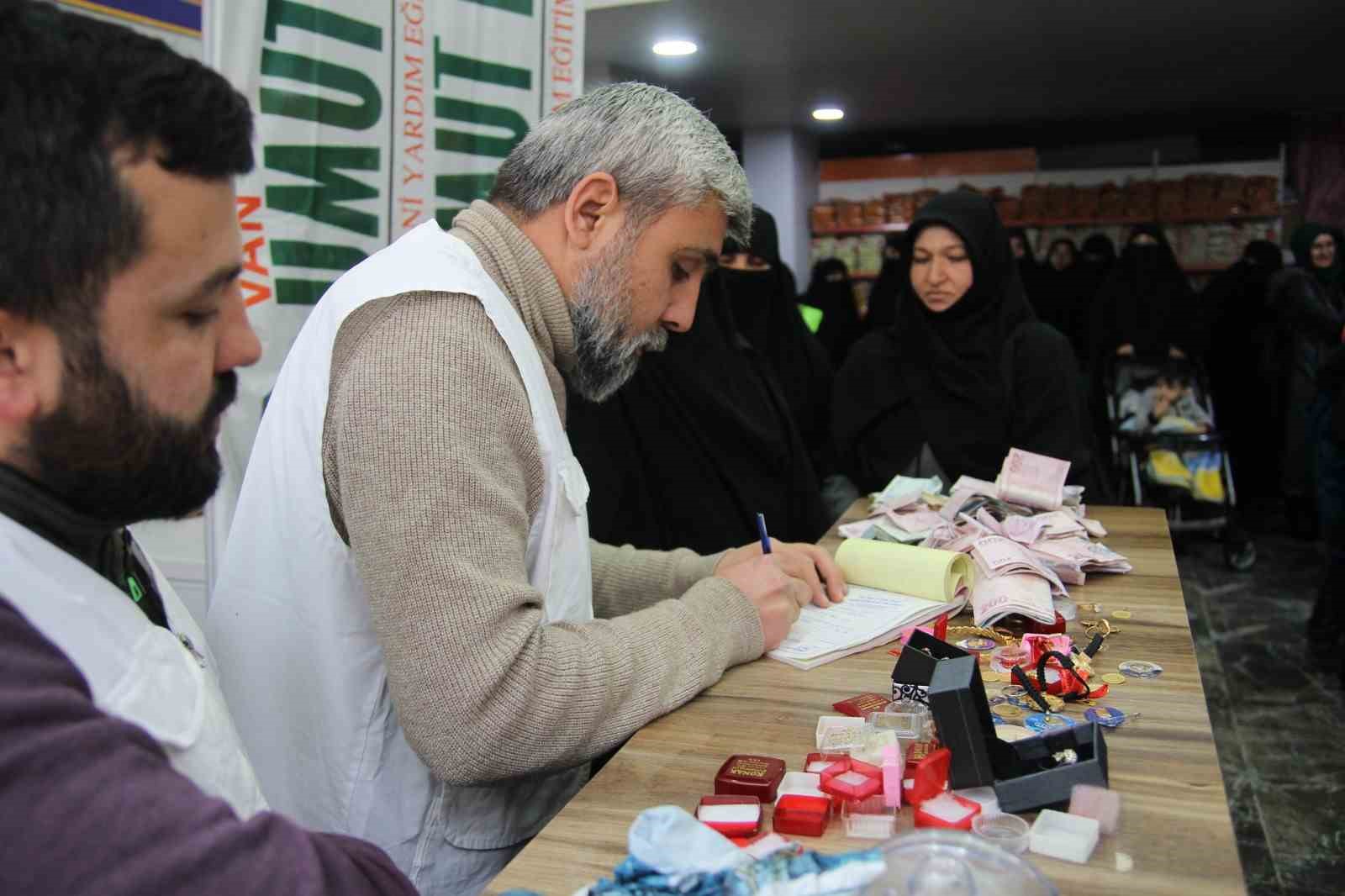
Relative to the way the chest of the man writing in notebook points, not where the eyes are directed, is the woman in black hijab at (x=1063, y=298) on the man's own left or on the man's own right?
on the man's own left

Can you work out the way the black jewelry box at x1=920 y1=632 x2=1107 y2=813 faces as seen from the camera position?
facing to the right of the viewer

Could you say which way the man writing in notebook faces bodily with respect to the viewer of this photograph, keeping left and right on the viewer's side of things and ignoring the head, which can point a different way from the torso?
facing to the right of the viewer

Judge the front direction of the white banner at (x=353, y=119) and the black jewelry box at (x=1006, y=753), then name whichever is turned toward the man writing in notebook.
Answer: the white banner

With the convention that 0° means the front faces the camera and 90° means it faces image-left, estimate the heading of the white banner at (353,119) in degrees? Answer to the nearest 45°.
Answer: approximately 0°

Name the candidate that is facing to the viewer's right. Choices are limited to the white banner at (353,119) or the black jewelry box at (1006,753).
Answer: the black jewelry box

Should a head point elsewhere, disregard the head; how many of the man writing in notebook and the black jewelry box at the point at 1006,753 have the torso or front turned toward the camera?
0

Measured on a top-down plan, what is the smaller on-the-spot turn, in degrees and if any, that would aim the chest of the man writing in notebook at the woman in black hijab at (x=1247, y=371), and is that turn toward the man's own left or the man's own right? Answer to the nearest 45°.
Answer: approximately 45° to the man's own left

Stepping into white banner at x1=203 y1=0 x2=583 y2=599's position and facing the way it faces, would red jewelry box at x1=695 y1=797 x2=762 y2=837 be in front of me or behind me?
in front

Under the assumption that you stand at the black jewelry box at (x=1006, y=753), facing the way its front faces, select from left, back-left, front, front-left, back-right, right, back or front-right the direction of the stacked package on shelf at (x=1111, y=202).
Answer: left

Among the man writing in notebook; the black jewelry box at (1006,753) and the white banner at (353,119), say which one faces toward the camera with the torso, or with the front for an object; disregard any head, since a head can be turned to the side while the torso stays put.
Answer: the white banner

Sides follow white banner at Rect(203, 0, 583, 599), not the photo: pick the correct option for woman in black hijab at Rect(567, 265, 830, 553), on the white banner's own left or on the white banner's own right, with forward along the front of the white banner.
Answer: on the white banner's own left

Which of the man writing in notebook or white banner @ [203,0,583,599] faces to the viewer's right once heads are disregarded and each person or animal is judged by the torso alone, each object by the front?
the man writing in notebook

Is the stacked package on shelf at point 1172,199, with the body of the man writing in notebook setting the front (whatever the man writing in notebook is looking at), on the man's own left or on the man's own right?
on the man's own left

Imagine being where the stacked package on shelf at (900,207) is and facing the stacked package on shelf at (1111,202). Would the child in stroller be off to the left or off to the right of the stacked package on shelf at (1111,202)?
right

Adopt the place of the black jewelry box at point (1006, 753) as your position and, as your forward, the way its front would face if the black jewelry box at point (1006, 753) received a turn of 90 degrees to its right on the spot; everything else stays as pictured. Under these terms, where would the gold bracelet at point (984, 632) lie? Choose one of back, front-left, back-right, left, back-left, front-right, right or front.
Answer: back

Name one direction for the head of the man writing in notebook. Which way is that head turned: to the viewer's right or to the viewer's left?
to the viewer's right
